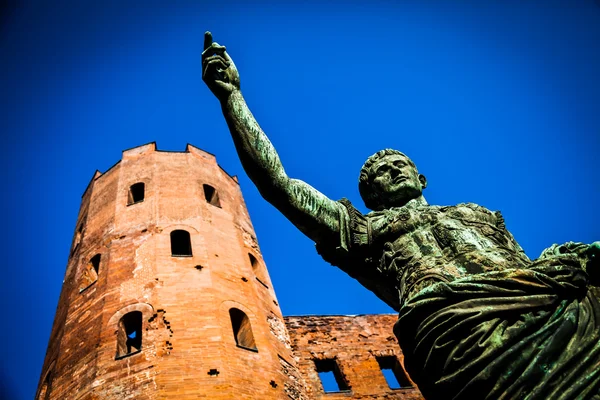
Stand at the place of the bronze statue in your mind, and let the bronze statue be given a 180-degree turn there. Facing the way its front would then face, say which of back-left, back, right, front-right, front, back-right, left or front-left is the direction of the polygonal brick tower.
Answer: front-left

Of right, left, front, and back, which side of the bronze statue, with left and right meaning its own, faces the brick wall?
back

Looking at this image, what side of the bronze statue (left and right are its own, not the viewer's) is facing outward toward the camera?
front
